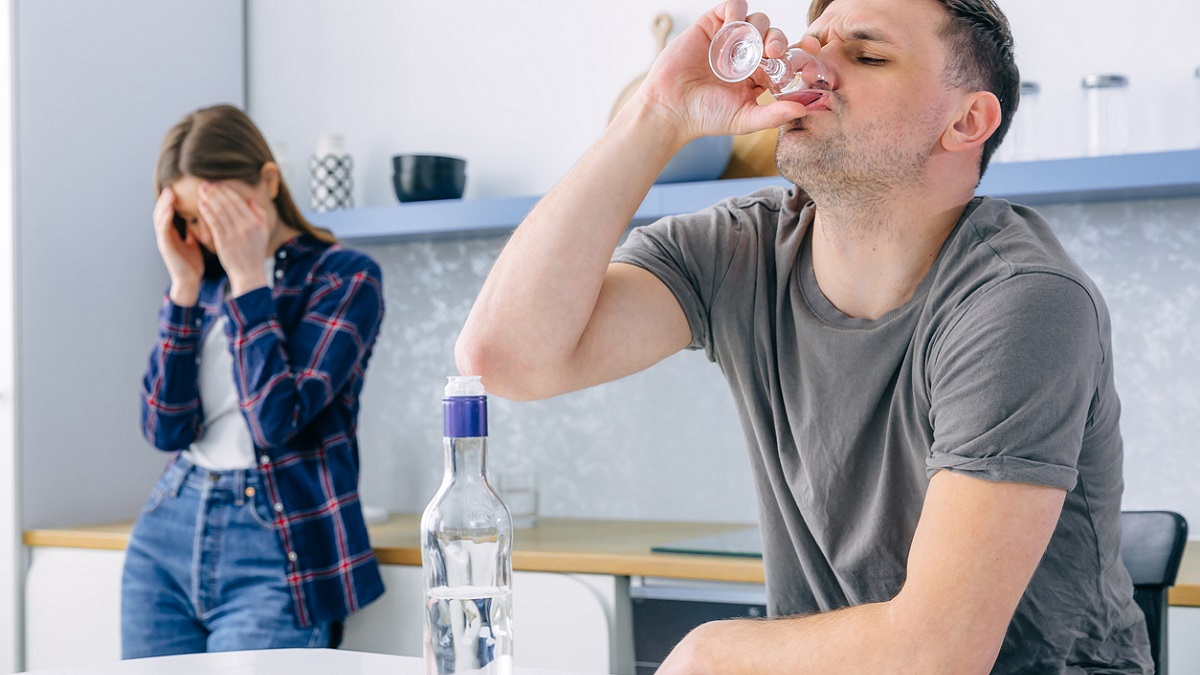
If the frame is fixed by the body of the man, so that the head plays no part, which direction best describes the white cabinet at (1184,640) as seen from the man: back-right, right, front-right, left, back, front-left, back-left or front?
back

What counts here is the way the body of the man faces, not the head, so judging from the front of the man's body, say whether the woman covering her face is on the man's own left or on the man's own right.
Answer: on the man's own right

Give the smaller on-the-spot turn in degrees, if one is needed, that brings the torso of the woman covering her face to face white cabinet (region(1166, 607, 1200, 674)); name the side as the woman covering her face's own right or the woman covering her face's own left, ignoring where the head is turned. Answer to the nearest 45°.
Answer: approximately 90° to the woman covering her face's own left

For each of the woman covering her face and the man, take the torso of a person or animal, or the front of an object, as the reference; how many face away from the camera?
0

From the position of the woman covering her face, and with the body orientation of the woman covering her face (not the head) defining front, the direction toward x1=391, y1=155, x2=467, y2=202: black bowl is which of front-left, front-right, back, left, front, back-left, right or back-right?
back

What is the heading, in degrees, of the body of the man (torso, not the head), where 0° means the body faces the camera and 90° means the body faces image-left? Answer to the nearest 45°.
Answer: approximately 45°

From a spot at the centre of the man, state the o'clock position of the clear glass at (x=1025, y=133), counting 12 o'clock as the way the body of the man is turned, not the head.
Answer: The clear glass is roughly at 5 o'clock from the man.

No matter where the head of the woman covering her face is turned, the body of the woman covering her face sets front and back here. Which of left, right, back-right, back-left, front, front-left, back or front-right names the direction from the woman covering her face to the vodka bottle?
front-left

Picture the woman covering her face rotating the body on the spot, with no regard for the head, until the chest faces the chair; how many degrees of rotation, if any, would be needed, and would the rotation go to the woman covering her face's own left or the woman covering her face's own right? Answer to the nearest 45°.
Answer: approximately 90° to the woman covering her face's own left

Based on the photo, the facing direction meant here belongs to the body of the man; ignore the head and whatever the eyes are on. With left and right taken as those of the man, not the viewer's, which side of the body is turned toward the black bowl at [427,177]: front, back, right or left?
right

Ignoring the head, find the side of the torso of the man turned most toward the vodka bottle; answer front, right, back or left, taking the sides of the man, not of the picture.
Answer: front

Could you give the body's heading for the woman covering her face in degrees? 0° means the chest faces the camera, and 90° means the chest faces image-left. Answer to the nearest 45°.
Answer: approximately 45°

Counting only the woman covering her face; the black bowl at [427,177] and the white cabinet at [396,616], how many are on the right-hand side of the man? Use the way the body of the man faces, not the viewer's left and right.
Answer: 3
